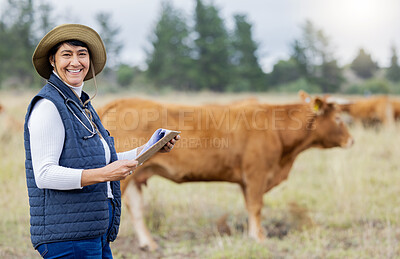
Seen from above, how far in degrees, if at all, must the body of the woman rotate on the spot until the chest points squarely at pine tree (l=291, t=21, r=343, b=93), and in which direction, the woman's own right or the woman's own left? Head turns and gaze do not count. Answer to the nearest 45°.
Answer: approximately 90° to the woman's own left

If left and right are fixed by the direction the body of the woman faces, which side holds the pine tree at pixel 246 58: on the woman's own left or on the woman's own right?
on the woman's own left

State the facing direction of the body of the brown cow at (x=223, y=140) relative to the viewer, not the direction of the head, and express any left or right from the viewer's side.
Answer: facing to the right of the viewer

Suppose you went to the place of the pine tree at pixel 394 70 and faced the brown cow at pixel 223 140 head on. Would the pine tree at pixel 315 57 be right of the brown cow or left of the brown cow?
right

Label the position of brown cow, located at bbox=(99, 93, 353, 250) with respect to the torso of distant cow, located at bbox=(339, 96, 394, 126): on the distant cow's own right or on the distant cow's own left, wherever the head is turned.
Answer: on the distant cow's own left

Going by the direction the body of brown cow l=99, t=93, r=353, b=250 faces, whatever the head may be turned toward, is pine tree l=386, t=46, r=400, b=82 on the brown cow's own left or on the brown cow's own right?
on the brown cow's own left

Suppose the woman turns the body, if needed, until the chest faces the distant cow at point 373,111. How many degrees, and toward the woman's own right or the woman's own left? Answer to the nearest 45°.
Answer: approximately 90° to the woman's own left

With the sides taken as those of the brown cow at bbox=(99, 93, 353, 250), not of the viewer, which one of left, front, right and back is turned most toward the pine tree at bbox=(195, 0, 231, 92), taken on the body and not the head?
left

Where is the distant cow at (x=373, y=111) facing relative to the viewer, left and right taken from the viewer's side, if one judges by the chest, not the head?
facing to the left of the viewer

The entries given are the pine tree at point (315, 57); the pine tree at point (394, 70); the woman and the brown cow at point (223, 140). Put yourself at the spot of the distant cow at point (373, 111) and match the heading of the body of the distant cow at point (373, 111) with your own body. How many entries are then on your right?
2
